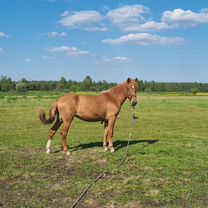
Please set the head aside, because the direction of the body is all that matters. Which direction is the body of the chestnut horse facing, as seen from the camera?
to the viewer's right
